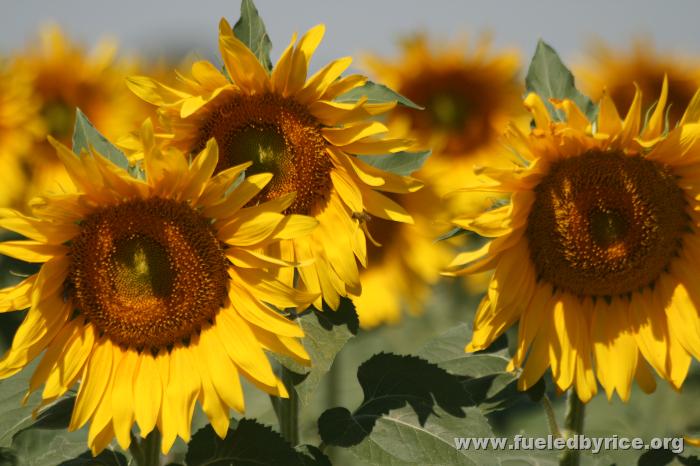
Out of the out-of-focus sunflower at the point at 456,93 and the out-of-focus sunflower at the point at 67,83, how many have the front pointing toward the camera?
2

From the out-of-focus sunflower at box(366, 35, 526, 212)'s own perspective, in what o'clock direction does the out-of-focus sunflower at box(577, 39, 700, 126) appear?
the out-of-focus sunflower at box(577, 39, 700, 126) is roughly at 8 o'clock from the out-of-focus sunflower at box(366, 35, 526, 212).

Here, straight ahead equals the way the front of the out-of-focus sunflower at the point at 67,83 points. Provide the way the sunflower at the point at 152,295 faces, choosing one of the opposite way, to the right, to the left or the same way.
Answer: the same way

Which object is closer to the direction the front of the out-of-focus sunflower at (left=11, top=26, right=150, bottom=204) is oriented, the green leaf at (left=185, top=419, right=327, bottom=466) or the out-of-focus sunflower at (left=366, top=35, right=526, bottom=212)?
the green leaf

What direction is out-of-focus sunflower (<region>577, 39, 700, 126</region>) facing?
toward the camera

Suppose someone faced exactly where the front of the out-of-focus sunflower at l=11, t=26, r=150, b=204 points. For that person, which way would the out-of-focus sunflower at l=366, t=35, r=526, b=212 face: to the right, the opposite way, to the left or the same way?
the same way

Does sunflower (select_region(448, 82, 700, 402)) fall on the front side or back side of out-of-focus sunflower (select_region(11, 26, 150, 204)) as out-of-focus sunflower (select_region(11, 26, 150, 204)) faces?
on the front side

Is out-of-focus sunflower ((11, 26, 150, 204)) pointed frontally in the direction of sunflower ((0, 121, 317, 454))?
yes

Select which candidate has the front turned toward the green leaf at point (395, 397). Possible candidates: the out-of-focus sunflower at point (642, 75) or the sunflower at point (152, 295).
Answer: the out-of-focus sunflower

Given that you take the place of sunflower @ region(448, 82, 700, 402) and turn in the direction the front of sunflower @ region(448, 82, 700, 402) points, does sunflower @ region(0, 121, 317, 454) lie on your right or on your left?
on your right

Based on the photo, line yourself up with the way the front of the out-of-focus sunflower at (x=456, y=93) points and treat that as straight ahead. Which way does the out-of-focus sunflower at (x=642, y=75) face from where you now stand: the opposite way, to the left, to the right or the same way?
the same way

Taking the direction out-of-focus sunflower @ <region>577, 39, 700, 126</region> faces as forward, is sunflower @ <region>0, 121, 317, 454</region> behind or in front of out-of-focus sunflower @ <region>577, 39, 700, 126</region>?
in front

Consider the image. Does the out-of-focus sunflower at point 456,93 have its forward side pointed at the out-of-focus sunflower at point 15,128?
no

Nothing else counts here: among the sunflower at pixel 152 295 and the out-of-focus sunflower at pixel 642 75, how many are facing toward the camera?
2

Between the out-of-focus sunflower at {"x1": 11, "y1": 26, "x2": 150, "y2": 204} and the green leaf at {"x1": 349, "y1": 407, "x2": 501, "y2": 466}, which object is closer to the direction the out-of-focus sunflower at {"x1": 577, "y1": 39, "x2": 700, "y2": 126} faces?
the green leaf

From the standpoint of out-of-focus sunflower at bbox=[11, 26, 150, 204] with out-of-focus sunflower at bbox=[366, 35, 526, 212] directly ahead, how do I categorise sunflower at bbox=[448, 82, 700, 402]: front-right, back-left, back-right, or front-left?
front-right

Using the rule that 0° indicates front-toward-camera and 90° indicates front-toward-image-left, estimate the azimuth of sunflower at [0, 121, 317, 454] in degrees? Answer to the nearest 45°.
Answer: approximately 0°

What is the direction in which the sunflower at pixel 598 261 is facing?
toward the camera
